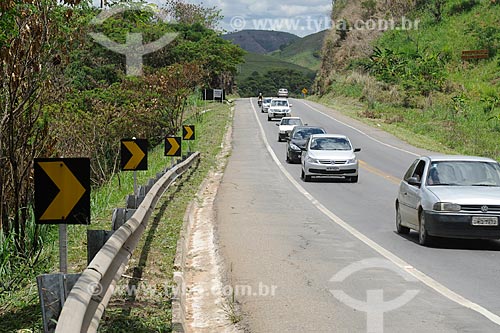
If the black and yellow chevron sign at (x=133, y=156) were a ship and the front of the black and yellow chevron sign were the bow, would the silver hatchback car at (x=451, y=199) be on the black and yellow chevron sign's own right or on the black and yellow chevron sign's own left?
on the black and yellow chevron sign's own left

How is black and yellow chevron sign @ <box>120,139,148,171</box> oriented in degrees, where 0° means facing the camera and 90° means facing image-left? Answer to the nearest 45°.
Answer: approximately 0°

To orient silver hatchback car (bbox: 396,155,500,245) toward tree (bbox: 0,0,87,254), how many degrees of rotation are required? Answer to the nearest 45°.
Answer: approximately 90° to its right

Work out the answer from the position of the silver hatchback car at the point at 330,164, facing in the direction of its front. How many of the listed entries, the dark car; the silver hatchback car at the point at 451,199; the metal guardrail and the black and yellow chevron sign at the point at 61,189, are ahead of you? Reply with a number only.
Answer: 3

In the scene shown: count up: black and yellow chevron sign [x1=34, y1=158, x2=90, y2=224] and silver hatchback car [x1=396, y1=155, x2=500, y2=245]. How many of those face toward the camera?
2

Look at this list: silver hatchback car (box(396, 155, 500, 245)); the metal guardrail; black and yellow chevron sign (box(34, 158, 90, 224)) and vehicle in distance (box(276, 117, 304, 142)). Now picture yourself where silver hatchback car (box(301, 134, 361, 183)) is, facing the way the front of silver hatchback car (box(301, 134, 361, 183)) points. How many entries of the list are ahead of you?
3

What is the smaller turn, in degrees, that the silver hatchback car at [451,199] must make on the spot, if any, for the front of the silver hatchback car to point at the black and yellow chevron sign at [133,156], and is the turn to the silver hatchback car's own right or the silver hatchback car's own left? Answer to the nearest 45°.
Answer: approximately 90° to the silver hatchback car's own right

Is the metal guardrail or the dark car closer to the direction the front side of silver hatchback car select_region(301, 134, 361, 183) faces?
the metal guardrail
